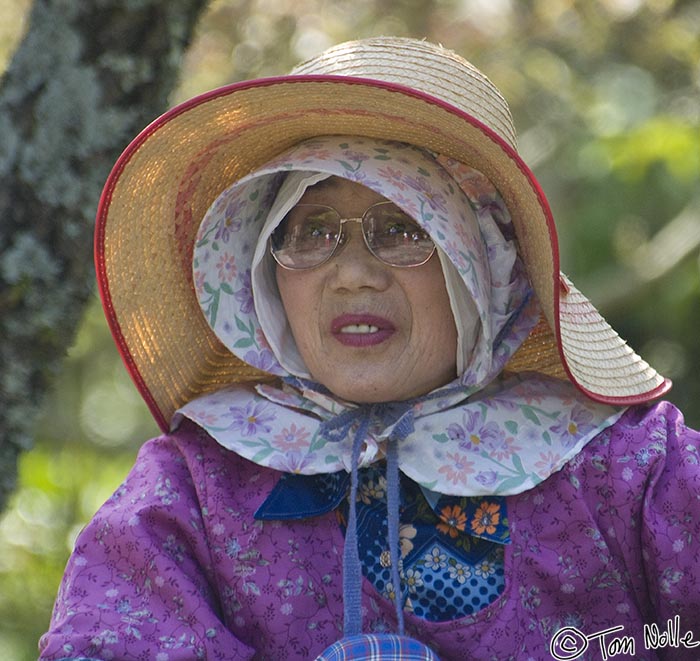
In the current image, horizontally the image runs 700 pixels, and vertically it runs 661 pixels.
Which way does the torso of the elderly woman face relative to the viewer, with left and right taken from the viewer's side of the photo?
facing the viewer
